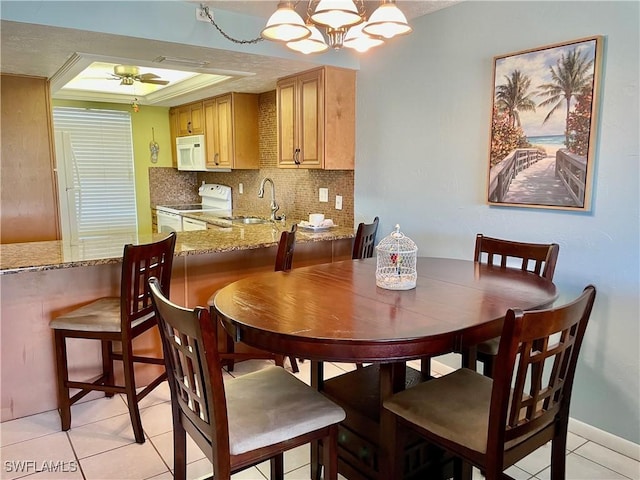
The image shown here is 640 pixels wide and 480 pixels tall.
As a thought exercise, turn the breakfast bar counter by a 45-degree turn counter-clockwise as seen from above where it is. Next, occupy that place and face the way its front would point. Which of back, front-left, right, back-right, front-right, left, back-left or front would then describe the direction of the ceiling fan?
left

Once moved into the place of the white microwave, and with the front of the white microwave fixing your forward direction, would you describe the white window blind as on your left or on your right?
on your right

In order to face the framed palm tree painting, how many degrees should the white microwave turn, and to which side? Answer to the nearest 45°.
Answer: approximately 90° to its left

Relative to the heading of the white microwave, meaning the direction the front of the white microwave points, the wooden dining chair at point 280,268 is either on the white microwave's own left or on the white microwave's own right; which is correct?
on the white microwave's own left

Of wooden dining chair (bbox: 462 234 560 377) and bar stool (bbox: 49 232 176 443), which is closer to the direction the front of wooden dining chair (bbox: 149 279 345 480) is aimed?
the wooden dining chair

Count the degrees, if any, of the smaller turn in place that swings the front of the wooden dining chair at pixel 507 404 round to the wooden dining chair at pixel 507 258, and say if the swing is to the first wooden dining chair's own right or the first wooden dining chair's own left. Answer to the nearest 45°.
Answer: approximately 45° to the first wooden dining chair's own right

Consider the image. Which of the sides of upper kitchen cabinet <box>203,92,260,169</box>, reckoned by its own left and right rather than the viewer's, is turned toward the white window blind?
right

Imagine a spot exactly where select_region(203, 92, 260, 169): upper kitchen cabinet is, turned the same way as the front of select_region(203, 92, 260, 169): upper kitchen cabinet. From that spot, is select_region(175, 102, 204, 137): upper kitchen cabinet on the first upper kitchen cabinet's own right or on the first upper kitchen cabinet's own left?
on the first upper kitchen cabinet's own right
